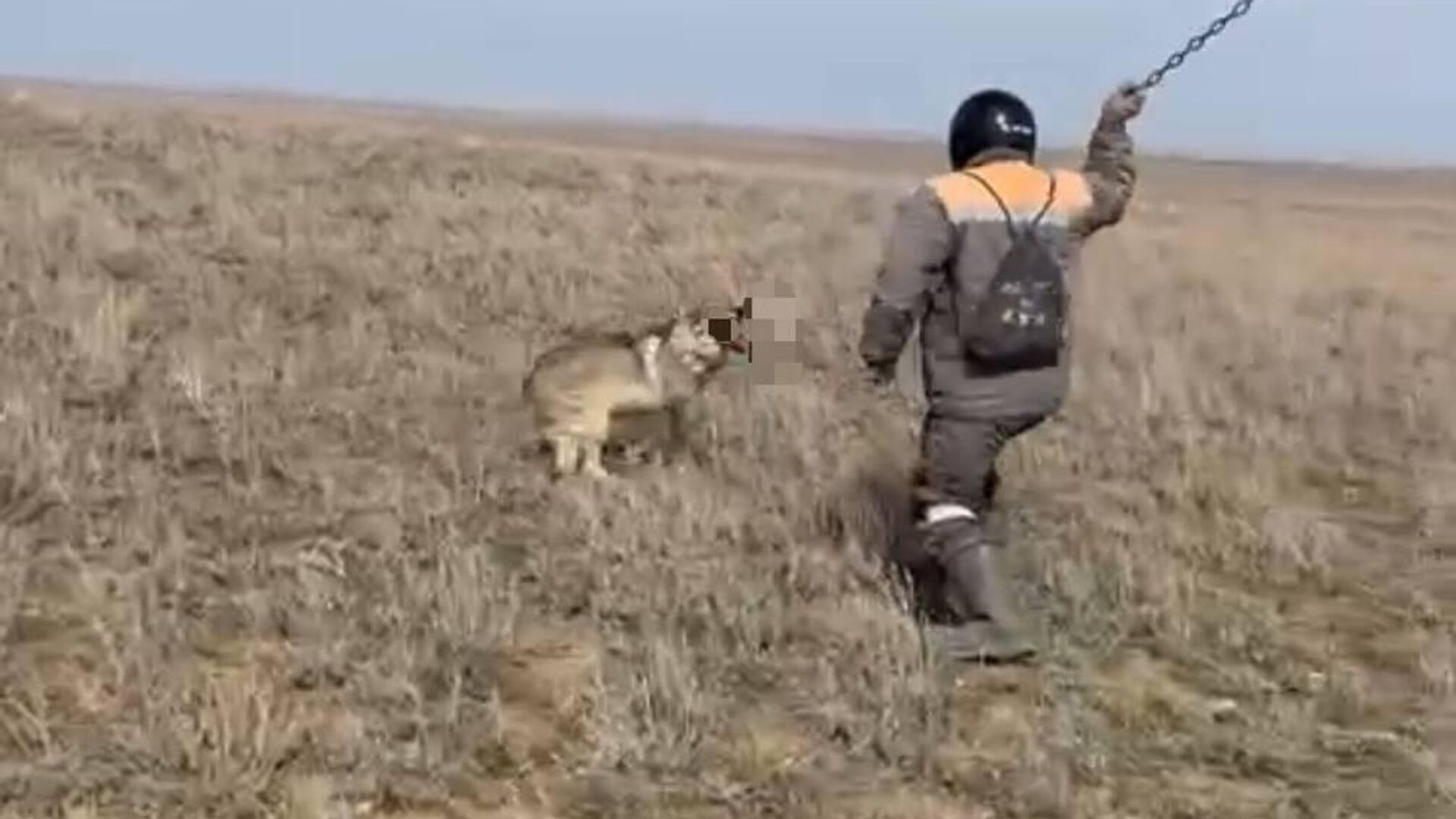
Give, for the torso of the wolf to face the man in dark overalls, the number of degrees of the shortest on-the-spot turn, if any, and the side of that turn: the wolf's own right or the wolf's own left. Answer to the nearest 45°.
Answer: approximately 45° to the wolf's own right

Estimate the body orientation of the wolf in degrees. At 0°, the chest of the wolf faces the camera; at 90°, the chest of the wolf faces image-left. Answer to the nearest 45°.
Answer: approximately 270°
